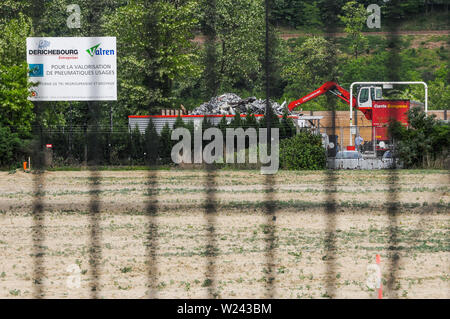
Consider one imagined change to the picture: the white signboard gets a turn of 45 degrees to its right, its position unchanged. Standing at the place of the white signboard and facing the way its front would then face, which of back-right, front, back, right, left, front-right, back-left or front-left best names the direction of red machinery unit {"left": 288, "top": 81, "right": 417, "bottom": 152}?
left

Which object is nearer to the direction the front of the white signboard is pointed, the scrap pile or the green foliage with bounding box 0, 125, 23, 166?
the green foliage

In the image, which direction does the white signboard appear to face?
toward the camera

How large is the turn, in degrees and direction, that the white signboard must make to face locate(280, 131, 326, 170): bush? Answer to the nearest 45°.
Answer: approximately 45° to its left

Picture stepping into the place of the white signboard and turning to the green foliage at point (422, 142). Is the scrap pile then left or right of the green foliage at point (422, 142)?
left

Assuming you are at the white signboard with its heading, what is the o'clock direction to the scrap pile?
The scrap pile is roughly at 9 o'clock from the white signboard.

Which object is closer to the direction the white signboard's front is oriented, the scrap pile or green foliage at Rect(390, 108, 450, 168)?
the green foliage

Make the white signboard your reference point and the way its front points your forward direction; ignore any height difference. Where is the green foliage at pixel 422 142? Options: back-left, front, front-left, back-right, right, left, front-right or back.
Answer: front-left
